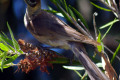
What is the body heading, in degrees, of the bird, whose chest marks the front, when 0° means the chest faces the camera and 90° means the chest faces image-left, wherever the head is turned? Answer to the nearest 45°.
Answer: approximately 90°
